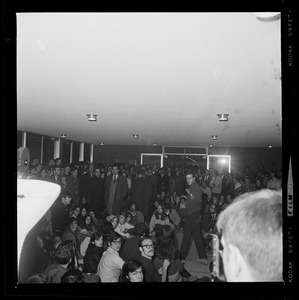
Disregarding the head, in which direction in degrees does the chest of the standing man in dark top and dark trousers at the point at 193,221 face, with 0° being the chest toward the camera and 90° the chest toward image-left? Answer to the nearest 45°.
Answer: approximately 45°

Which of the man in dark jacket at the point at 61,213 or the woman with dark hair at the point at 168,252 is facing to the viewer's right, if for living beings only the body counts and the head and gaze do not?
the man in dark jacket

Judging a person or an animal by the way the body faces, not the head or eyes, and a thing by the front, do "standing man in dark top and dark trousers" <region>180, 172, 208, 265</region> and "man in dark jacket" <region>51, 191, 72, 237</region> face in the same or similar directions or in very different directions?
very different directions

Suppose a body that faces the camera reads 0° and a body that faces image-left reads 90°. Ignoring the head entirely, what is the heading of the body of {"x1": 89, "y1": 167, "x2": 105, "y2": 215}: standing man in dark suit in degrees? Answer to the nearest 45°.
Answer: approximately 0°

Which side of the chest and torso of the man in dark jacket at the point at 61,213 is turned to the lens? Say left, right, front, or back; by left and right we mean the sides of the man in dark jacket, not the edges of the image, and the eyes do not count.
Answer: right
